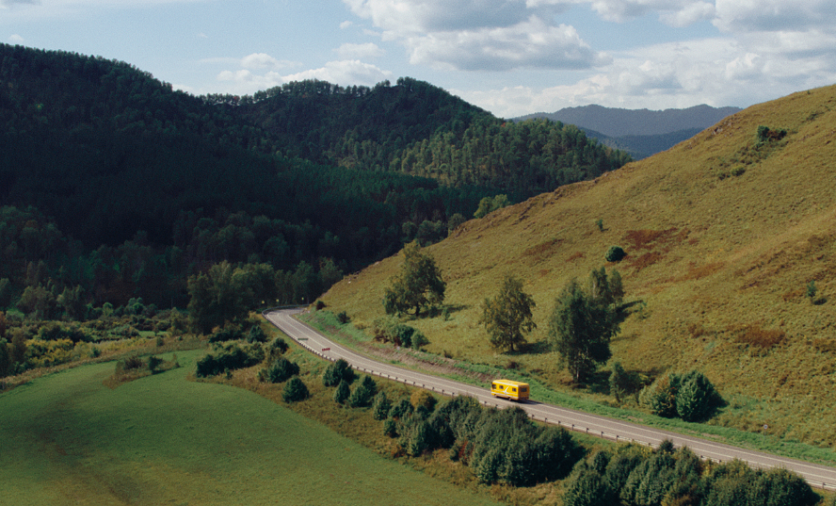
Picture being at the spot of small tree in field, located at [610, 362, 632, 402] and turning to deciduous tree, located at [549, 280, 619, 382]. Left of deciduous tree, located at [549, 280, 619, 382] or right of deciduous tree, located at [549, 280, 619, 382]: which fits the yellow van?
left

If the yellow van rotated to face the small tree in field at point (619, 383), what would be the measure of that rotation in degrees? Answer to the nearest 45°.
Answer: approximately 135° to its right

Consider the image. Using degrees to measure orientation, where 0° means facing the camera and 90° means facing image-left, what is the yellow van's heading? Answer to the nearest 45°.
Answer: approximately 135°

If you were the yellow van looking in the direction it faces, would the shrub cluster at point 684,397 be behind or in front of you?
behind

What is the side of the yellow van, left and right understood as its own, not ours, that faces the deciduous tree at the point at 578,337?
right
